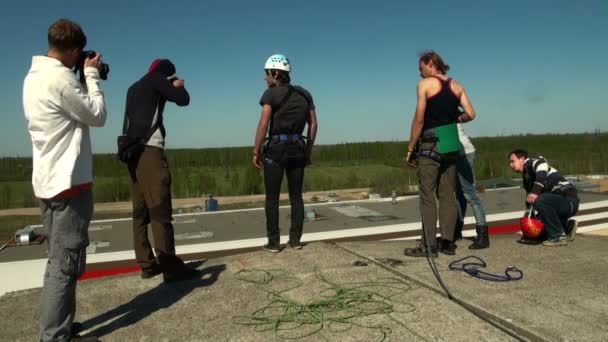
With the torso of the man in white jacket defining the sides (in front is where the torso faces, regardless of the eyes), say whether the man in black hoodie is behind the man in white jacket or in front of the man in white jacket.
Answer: in front

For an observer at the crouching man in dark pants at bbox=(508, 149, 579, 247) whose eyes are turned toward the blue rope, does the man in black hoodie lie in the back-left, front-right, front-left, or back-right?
front-right

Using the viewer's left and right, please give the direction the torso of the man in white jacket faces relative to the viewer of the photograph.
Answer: facing away from the viewer and to the right of the viewer

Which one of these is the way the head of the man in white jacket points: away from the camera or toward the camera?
away from the camera

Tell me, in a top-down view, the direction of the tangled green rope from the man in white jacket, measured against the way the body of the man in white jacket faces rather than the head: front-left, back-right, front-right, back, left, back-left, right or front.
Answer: front-right

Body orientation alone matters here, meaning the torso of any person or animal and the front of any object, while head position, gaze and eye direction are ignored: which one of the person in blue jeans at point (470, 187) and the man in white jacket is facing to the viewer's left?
the person in blue jeans

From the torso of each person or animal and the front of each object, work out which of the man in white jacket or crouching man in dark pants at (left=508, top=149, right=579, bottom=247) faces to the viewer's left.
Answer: the crouching man in dark pants

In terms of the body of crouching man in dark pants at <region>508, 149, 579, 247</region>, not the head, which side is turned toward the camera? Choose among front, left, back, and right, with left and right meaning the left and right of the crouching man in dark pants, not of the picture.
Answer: left

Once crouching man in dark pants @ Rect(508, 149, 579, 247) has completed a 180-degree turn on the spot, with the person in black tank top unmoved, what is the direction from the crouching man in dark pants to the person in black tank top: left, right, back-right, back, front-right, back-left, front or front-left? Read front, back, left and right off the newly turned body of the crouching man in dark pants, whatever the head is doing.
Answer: back-right

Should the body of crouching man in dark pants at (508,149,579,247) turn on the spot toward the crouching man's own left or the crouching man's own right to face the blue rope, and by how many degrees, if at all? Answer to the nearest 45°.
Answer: approximately 90° to the crouching man's own left

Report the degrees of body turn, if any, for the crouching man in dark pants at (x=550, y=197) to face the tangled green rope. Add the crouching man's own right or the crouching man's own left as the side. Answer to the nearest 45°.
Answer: approximately 45° to the crouching man's own left

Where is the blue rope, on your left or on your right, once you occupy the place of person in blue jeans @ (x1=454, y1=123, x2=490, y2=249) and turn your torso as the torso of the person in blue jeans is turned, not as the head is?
on your left
